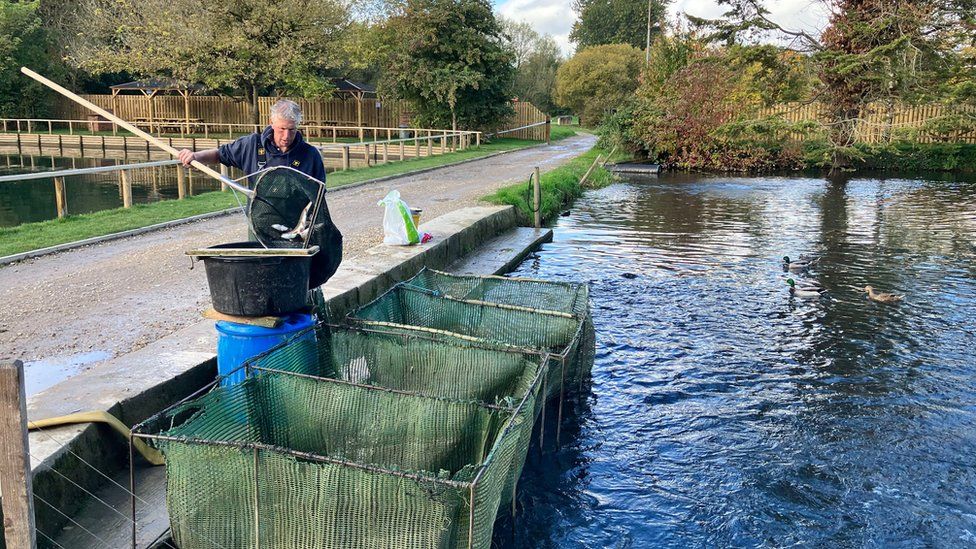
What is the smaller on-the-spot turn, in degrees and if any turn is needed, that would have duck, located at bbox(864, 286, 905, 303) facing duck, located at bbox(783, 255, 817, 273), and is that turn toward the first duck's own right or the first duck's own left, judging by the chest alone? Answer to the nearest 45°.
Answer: approximately 45° to the first duck's own right

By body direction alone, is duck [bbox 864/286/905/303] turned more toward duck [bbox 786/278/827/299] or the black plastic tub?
the duck

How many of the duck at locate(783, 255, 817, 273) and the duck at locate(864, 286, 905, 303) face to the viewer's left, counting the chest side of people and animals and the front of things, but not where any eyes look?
2

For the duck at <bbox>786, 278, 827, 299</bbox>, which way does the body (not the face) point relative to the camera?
to the viewer's left

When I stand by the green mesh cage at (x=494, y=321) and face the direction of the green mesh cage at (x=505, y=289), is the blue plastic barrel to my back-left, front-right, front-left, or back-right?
back-left

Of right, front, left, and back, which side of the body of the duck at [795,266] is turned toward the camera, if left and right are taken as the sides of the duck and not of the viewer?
left

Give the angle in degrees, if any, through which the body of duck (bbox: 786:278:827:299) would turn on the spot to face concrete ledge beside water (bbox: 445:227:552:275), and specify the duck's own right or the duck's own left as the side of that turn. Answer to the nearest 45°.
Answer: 0° — it already faces it
